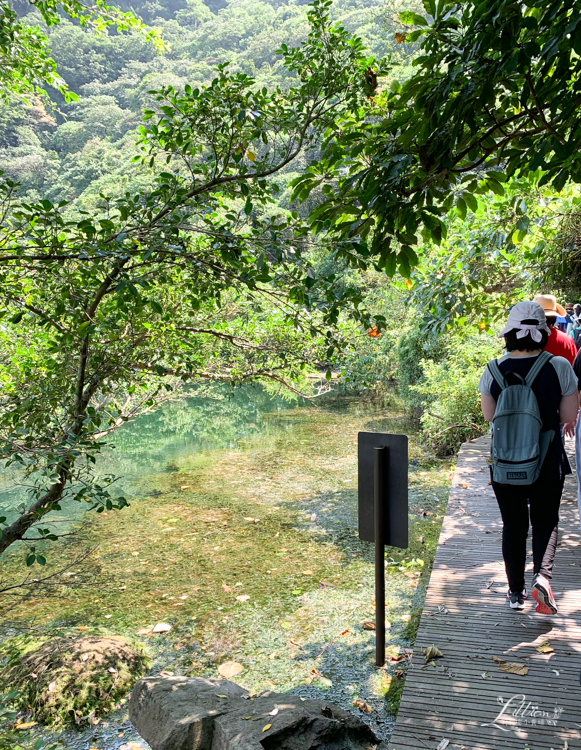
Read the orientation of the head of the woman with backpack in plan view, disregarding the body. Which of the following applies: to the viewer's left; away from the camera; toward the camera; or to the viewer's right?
away from the camera

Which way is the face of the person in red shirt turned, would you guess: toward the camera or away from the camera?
away from the camera

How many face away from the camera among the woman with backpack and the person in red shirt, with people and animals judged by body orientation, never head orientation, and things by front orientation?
2

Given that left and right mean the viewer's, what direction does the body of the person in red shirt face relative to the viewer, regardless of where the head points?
facing away from the viewer

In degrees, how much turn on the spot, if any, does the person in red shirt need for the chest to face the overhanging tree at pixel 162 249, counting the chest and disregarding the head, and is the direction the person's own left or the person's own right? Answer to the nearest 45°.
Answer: approximately 135° to the person's own left

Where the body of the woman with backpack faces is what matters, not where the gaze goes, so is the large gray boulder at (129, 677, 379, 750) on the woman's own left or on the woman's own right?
on the woman's own left

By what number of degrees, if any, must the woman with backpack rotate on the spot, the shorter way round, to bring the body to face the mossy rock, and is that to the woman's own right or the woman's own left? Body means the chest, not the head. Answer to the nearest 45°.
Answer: approximately 90° to the woman's own left

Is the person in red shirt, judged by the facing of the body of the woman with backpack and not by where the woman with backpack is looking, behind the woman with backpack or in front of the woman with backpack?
in front

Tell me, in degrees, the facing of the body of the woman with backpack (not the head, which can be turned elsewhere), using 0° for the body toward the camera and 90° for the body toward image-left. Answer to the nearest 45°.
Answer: approximately 180°

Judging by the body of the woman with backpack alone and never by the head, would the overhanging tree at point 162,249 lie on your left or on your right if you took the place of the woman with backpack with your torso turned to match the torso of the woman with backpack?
on your left

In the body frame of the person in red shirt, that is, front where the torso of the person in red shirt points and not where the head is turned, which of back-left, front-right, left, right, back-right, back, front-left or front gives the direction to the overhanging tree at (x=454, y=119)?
back
